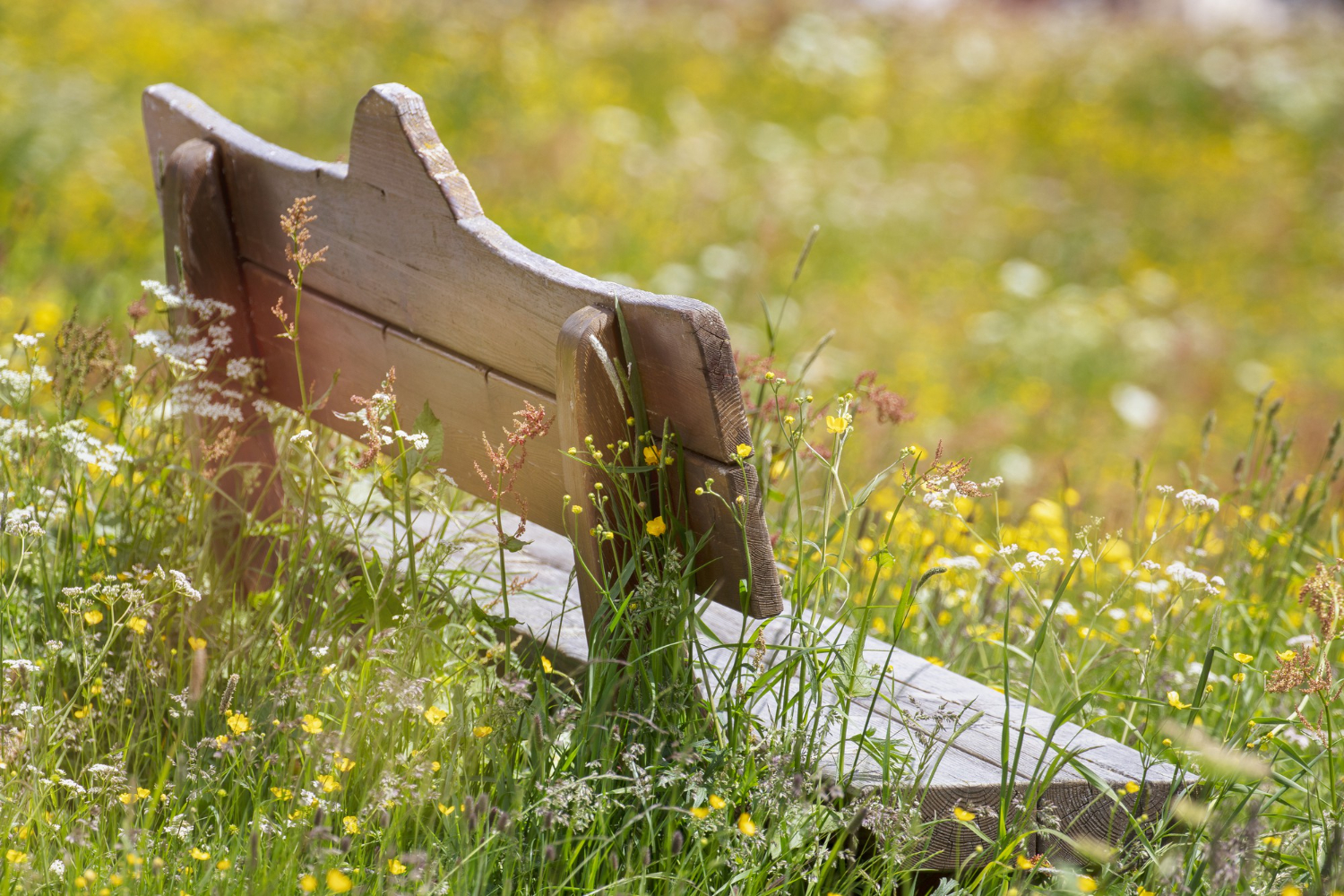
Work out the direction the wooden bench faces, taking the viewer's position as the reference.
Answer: facing away from the viewer and to the right of the viewer

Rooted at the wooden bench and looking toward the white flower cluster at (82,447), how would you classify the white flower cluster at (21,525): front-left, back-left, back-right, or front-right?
front-left
